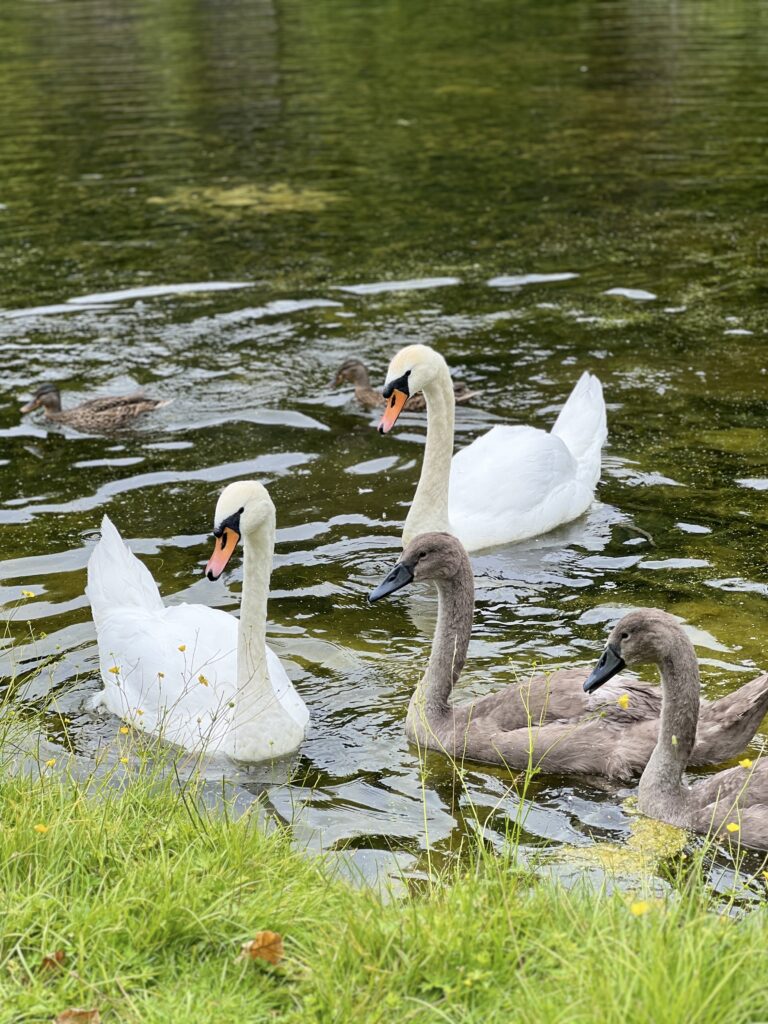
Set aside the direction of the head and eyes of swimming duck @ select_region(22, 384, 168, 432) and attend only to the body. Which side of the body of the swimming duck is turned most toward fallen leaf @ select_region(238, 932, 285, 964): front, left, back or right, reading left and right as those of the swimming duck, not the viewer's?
left

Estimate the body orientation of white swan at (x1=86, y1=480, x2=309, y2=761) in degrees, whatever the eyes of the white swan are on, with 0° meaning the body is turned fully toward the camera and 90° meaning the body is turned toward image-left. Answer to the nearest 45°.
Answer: approximately 315°

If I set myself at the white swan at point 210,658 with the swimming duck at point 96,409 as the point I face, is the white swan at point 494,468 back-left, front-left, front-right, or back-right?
front-right

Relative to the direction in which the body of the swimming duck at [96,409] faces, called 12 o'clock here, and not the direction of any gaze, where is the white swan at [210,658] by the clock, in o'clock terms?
The white swan is roughly at 9 o'clock from the swimming duck.

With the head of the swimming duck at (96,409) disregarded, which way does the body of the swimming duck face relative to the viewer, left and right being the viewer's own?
facing to the left of the viewer

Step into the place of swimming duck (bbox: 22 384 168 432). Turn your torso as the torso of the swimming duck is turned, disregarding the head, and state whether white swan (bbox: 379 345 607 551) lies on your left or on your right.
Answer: on your left

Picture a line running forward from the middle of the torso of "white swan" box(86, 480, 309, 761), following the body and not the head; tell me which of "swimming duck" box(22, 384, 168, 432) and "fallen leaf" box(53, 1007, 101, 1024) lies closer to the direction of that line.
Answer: the fallen leaf

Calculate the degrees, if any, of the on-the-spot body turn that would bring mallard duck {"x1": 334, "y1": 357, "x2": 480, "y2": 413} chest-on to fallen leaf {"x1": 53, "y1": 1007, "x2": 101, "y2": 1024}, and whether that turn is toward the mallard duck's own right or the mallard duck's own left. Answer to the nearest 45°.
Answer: approximately 90° to the mallard duck's own left

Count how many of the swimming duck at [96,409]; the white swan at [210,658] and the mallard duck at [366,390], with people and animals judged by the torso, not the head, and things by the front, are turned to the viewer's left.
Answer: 2

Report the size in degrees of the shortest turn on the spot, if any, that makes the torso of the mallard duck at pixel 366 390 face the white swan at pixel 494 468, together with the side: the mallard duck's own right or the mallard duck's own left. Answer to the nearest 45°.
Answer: approximately 90° to the mallard duck's own left

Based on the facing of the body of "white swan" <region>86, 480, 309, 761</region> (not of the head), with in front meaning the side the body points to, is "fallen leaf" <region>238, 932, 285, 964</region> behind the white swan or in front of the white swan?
in front

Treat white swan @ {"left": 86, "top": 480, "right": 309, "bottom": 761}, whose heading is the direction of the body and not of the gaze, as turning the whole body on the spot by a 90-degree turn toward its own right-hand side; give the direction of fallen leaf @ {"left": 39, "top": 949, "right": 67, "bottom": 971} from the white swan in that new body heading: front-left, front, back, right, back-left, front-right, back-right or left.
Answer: front-left

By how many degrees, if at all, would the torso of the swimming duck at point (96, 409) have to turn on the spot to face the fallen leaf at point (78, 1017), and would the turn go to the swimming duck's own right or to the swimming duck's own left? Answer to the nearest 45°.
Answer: approximately 90° to the swimming duck's own left

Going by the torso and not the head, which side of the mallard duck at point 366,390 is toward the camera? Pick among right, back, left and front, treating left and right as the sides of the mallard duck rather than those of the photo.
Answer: left
